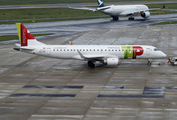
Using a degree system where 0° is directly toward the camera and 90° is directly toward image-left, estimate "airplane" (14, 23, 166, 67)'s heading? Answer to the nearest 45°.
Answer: approximately 270°
